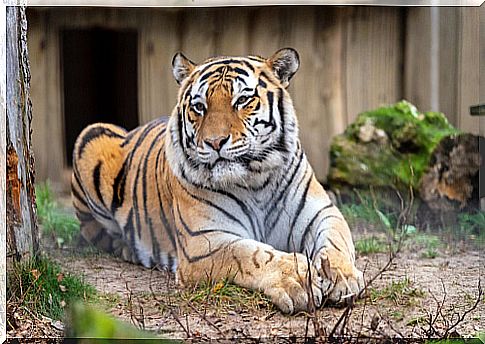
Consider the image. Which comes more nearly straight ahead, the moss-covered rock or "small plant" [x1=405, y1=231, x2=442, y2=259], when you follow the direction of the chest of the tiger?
the small plant

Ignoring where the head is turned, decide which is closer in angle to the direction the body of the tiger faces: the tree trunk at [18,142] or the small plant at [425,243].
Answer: the small plant

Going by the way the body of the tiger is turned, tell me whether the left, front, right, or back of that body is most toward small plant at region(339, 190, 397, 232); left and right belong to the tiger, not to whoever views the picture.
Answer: left

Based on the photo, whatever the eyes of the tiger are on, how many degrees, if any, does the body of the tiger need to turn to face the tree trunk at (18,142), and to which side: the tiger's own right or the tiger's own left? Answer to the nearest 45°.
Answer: approximately 135° to the tiger's own right

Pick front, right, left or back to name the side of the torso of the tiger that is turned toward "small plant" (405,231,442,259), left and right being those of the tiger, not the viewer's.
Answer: left

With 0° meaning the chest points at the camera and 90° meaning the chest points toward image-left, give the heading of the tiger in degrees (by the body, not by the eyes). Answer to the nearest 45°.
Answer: approximately 315°

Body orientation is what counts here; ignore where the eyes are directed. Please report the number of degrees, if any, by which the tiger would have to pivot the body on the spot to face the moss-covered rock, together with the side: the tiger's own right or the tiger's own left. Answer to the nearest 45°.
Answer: approximately 90° to the tiger's own left

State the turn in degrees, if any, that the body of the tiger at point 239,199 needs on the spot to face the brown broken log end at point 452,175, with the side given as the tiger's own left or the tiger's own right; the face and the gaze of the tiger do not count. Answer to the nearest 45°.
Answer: approximately 90° to the tiger's own left

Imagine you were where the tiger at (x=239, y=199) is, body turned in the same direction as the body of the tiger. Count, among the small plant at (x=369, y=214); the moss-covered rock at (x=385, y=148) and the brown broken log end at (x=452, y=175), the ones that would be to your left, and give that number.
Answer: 3
